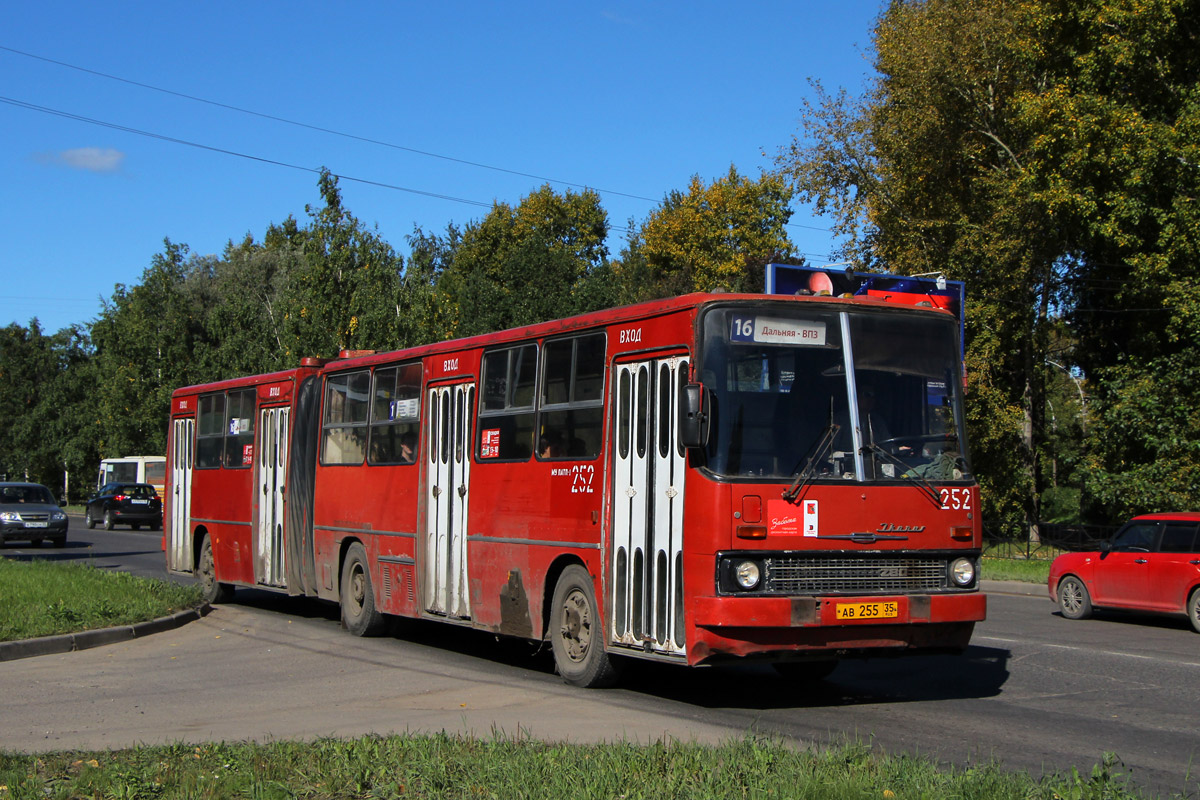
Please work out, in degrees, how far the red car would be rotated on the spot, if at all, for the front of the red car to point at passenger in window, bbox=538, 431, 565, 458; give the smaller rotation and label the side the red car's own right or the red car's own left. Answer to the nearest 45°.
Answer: approximately 90° to the red car's own left

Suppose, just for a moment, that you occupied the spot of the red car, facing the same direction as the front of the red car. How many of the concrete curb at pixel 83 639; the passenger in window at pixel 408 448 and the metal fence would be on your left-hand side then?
2

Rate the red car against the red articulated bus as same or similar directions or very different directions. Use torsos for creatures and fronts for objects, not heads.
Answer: very different directions

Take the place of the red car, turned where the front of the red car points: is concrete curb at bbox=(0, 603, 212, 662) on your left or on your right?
on your left

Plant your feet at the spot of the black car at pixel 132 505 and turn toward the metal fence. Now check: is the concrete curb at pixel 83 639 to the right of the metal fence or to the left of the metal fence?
right

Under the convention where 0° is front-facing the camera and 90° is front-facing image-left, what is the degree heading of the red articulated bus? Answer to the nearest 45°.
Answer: approximately 315°

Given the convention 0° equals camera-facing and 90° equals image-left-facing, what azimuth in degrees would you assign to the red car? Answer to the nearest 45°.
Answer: approximately 135°
